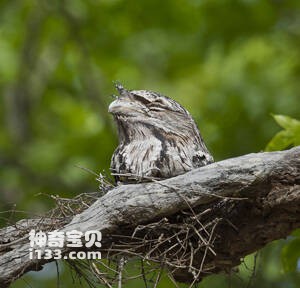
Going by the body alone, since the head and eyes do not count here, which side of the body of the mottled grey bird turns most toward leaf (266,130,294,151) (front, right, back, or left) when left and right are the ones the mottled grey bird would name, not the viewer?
back

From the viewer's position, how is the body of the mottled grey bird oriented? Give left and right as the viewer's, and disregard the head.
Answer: facing to the left of the viewer

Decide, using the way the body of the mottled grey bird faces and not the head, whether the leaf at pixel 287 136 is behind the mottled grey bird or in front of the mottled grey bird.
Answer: behind

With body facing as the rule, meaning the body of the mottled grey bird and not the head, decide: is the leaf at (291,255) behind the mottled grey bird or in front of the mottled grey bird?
behind
